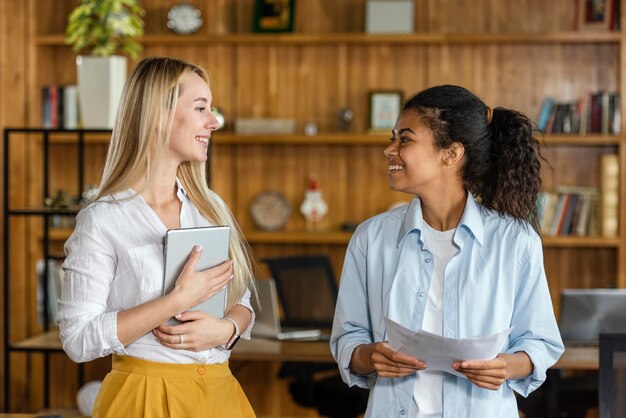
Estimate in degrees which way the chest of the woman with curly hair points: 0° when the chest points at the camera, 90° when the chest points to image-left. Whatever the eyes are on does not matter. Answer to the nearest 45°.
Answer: approximately 0°

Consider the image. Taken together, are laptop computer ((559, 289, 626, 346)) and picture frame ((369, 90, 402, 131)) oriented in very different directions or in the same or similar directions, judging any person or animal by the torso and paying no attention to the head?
very different directions

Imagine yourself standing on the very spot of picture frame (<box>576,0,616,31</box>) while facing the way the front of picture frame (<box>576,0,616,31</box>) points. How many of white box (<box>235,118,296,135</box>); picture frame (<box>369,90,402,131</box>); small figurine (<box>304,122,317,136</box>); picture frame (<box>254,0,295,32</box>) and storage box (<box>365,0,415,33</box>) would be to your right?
5

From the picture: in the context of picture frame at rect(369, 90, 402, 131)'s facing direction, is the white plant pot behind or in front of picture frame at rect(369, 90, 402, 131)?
in front

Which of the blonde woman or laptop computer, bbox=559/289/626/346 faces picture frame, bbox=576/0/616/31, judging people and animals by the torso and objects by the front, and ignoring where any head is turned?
the laptop computer

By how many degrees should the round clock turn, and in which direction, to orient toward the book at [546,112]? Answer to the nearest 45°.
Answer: approximately 90° to its left

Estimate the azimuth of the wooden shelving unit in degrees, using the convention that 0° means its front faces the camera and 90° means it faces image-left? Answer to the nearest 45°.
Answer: approximately 0°

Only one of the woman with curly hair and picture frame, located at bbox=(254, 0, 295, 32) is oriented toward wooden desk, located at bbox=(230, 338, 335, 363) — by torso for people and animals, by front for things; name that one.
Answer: the picture frame

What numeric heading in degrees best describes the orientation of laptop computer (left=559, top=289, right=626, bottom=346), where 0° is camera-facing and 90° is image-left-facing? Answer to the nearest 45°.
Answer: approximately 180°

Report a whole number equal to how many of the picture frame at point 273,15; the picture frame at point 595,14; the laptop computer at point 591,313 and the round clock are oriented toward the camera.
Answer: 3

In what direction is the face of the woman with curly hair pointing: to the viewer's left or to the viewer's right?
to the viewer's left
